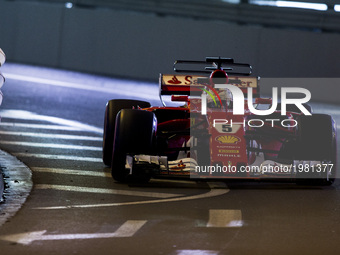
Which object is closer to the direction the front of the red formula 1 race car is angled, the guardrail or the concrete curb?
the concrete curb

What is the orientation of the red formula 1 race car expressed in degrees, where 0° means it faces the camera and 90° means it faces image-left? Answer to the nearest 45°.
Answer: approximately 0°

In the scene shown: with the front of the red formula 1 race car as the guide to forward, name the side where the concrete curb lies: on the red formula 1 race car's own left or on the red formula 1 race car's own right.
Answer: on the red formula 1 race car's own right
